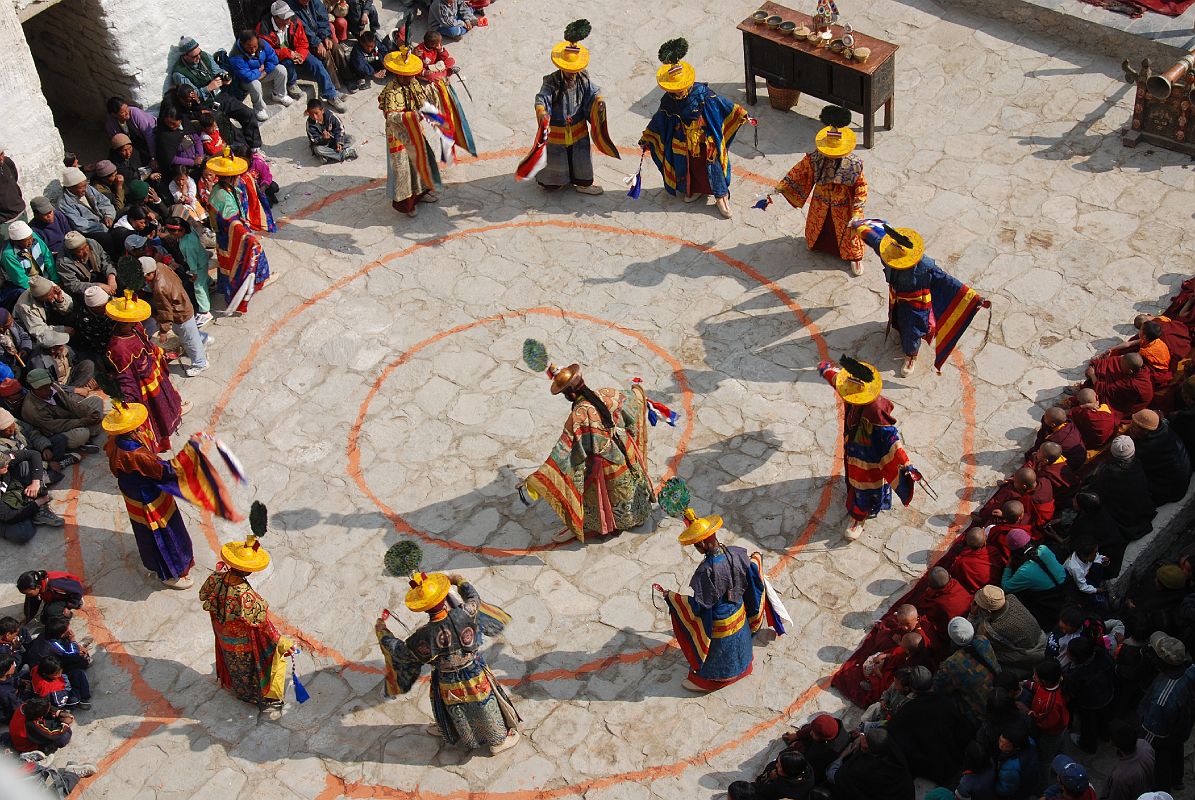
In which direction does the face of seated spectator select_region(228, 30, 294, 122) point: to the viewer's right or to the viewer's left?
to the viewer's right

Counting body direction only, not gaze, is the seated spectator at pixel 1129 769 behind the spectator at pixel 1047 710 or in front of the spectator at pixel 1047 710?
behind

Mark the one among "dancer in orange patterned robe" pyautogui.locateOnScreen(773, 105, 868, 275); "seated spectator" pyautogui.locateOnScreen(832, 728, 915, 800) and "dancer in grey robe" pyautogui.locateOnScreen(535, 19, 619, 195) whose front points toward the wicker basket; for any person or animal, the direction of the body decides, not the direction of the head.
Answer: the seated spectator

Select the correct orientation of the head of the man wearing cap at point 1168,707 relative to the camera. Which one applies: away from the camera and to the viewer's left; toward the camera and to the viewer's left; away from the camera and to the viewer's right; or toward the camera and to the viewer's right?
away from the camera and to the viewer's left

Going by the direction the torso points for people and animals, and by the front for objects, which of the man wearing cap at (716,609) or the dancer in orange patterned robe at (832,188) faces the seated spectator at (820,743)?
the dancer in orange patterned robe at (832,188)

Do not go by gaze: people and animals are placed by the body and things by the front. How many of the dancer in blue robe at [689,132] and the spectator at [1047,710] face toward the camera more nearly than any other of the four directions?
1

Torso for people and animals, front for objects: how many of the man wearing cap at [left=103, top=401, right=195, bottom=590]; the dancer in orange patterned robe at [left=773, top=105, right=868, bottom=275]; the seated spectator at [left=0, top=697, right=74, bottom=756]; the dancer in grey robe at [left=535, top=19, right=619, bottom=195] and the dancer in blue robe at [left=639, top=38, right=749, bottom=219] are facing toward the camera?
3

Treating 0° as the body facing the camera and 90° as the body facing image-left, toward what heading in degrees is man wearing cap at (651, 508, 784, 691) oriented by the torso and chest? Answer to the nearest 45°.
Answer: approximately 135°

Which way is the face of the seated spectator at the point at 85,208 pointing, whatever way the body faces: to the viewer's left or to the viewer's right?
to the viewer's right

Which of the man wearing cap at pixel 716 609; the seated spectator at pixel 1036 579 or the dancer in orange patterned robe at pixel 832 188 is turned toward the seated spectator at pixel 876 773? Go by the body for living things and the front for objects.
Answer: the dancer in orange patterned robe at pixel 832 188

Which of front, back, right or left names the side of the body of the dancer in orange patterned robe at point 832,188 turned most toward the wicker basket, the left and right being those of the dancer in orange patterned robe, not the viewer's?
back

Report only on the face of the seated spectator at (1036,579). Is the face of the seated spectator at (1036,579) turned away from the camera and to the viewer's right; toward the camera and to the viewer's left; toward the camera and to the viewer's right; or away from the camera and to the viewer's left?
away from the camera and to the viewer's left

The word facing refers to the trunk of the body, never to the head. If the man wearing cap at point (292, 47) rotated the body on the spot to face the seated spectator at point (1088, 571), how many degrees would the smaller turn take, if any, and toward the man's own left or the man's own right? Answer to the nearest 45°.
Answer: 0° — they already face them
